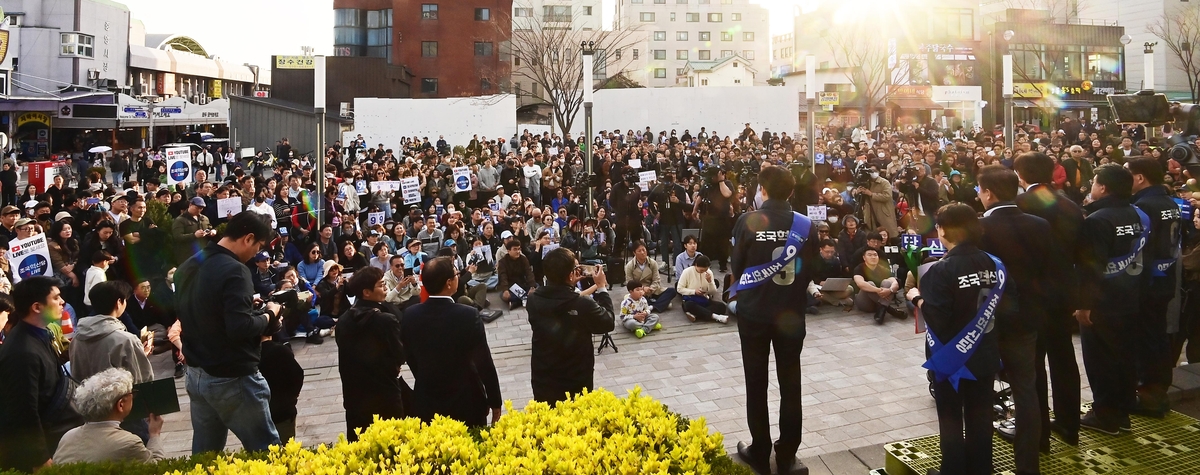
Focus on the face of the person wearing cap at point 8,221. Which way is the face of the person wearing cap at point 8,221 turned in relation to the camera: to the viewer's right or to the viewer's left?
to the viewer's right

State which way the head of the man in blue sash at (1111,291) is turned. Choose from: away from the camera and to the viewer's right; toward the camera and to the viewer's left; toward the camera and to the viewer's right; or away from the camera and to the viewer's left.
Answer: away from the camera and to the viewer's left

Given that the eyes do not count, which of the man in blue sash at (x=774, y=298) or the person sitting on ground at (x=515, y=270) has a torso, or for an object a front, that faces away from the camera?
the man in blue sash

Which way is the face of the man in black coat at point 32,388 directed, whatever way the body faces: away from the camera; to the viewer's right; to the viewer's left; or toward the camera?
to the viewer's right

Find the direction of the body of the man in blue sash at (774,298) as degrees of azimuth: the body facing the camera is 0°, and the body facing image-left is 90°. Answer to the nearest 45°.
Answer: approximately 180°

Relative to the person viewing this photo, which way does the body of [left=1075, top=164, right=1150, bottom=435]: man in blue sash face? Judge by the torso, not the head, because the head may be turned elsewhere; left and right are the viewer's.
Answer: facing away from the viewer and to the left of the viewer

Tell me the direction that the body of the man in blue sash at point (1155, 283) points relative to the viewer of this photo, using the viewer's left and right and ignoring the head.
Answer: facing away from the viewer and to the left of the viewer

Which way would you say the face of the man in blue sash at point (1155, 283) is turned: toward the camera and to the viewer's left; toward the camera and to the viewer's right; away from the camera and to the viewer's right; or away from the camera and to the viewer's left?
away from the camera and to the viewer's left
